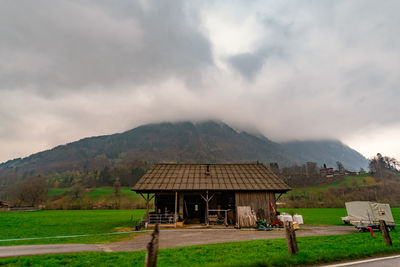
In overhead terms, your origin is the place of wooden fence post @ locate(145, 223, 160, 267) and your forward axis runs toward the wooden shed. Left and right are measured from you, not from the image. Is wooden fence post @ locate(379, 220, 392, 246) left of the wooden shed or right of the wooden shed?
right

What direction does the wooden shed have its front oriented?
toward the camera

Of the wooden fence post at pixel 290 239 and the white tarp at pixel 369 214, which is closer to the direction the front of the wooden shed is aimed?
the wooden fence post

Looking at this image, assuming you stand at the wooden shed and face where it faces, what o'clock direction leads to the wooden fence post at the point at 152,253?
The wooden fence post is roughly at 12 o'clock from the wooden shed.

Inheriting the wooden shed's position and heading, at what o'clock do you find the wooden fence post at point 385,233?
The wooden fence post is roughly at 11 o'clock from the wooden shed.

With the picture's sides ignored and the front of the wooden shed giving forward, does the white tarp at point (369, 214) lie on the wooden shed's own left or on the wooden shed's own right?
on the wooden shed's own left

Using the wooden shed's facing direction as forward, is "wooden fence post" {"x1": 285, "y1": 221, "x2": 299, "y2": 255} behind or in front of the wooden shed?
in front
